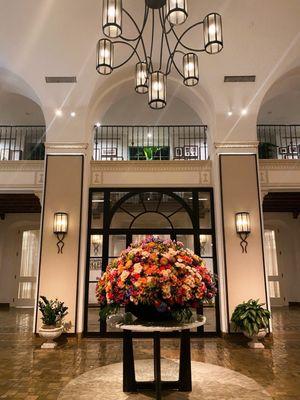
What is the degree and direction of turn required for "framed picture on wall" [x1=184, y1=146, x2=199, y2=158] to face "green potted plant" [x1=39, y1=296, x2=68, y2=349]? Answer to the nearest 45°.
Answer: approximately 45° to its right

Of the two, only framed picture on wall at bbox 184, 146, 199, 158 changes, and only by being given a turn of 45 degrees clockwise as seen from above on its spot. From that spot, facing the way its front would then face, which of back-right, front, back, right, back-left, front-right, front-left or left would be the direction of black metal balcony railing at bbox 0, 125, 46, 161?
front-right

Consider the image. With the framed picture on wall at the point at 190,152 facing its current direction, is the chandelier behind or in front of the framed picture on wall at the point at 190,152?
in front

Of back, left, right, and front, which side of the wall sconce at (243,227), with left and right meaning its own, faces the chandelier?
front

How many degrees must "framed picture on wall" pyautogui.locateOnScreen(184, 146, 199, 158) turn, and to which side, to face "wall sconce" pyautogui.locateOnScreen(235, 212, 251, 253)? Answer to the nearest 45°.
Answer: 0° — it already faces it

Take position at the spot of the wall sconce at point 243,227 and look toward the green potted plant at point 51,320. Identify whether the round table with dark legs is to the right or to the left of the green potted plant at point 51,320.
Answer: left

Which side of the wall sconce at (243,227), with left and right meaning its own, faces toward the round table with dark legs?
front

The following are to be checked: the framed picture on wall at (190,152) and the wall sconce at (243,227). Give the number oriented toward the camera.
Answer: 2

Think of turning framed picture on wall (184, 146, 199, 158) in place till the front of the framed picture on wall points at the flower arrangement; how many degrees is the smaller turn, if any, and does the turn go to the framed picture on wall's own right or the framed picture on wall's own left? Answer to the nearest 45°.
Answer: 0° — it already faces it

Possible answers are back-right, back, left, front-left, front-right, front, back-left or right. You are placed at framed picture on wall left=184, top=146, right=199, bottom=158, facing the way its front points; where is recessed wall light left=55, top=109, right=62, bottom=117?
front-right

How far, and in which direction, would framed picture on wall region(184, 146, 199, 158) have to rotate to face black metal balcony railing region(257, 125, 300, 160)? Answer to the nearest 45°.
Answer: approximately 90° to its left

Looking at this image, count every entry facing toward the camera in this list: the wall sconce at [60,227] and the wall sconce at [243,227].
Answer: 2
